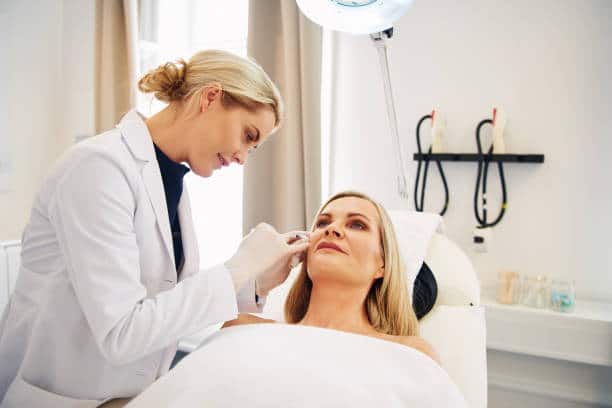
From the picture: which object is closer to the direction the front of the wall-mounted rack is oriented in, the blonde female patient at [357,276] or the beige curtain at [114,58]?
the blonde female patient

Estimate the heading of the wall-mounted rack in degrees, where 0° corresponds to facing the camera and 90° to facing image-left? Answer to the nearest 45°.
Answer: approximately 0°

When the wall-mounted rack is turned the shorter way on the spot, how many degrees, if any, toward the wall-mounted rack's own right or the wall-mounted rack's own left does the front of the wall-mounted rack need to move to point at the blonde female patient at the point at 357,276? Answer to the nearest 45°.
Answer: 0° — it already faces them

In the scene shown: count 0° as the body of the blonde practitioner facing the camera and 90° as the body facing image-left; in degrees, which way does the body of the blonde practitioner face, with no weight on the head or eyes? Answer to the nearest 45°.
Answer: approximately 270°
